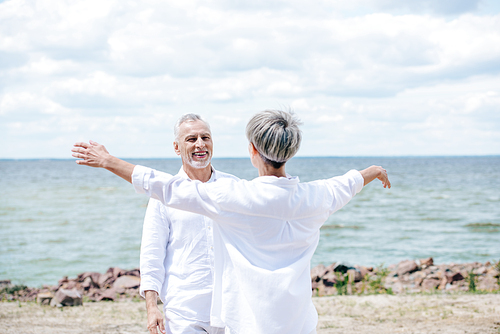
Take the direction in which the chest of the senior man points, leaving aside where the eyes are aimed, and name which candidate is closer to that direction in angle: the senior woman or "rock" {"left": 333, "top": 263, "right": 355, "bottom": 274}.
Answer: the senior woman

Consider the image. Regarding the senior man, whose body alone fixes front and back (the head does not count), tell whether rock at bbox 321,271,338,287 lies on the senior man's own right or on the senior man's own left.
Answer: on the senior man's own left

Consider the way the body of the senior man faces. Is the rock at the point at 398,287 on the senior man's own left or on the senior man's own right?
on the senior man's own left

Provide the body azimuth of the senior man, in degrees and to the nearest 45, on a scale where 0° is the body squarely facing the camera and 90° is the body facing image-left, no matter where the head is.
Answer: approximately 315°

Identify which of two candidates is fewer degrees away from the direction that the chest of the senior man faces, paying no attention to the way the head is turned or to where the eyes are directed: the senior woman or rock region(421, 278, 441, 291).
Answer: the senior woman

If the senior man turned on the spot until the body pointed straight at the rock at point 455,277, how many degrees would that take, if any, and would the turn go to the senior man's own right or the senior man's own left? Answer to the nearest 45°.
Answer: approximately 90° to the senior man's own left

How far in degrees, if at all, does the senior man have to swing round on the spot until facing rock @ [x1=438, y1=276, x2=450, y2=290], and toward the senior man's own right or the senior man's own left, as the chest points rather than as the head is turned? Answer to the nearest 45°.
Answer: approximately 90° to the senior man's own left

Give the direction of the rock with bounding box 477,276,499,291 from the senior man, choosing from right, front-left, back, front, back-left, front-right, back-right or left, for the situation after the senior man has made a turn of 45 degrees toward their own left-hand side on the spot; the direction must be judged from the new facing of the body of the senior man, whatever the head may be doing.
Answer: front-left

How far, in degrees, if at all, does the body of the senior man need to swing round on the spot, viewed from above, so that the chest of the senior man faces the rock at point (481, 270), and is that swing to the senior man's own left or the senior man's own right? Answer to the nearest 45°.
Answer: approximately 90° to the senior man's own left
